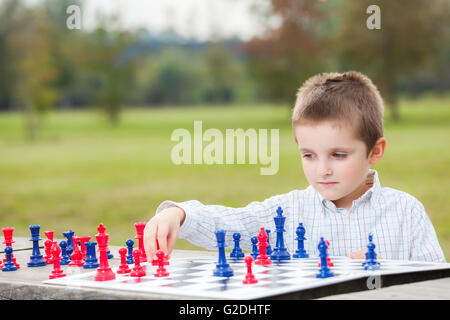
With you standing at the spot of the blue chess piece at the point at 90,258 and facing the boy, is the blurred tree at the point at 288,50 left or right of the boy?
left

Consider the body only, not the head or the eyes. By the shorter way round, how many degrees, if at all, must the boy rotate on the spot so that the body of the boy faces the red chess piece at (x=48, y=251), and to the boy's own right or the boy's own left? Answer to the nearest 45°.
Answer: approximately 45° to the boy's own right

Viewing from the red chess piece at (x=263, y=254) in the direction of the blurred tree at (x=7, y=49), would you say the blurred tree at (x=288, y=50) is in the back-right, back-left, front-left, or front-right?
front-right

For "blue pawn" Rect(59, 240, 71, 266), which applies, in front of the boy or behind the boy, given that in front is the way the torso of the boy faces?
in front

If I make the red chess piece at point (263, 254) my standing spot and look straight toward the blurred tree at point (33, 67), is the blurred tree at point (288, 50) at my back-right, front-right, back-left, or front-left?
front-right

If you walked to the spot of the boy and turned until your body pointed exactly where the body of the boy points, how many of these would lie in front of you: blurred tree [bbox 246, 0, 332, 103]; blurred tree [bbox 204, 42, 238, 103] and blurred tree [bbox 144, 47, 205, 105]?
0

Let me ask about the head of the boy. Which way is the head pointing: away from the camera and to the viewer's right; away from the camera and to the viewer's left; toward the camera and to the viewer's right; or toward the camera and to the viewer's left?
toward the camera and to the viewer's left

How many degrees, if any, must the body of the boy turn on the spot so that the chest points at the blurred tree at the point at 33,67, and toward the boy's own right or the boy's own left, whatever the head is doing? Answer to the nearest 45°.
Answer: approximately 90° to the boy's own right

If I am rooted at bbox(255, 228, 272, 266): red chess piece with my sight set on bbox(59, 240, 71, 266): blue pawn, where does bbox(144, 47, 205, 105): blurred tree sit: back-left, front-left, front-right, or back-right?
front-right

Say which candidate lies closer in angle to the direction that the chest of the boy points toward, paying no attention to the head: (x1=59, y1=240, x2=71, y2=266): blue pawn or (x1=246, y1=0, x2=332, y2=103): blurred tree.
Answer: the blue pawn

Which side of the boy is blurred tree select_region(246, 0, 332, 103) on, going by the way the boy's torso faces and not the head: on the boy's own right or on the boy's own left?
on the boy's own right

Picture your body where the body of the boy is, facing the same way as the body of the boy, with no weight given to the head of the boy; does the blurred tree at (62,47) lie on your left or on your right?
on your right
